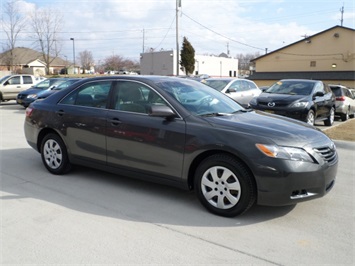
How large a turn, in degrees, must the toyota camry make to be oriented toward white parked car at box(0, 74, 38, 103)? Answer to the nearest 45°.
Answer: approximately 180°

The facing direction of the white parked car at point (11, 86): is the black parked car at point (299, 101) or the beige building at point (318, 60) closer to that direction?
the black parked car

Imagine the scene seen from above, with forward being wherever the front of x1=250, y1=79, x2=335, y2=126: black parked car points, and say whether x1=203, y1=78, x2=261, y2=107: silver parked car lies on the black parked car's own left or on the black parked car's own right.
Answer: on the black parked car's own right

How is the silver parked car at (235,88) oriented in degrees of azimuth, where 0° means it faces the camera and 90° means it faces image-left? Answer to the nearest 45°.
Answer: approximately 45°

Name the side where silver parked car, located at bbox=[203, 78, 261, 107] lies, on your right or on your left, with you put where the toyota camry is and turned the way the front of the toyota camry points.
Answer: on your left

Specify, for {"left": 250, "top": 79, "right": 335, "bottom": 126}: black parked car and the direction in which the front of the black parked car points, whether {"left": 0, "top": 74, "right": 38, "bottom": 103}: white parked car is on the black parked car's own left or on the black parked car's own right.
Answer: on the black parked car's own right

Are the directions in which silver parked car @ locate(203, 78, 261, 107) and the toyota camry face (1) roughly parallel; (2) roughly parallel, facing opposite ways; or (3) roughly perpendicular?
roughly perpendicular

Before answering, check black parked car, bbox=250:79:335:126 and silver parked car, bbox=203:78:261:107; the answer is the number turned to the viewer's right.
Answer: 0

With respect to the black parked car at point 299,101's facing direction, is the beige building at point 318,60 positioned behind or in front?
behind

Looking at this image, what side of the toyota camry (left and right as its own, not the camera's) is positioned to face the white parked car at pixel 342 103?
left

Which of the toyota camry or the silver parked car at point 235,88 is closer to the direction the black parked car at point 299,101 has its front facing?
the toyota camry

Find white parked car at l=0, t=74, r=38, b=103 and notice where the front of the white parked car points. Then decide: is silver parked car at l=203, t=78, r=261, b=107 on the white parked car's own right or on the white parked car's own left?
on the white parked car's own left
